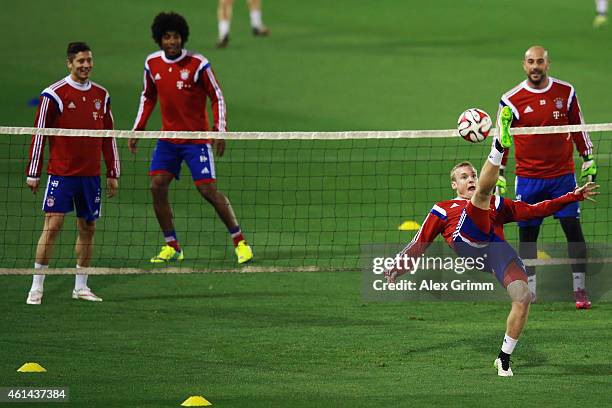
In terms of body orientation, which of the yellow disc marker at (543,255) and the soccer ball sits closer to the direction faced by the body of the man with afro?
the soccer ball

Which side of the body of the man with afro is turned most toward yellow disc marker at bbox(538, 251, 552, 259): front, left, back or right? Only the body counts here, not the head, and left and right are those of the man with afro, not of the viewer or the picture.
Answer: left

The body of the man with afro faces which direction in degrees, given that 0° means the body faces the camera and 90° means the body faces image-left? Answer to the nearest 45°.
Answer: approximately 0°

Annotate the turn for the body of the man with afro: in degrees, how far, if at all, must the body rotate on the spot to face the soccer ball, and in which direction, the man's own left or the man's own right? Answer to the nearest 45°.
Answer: approximately 45° to the man's own left

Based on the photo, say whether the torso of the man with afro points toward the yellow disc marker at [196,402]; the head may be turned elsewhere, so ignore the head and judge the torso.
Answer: yes
